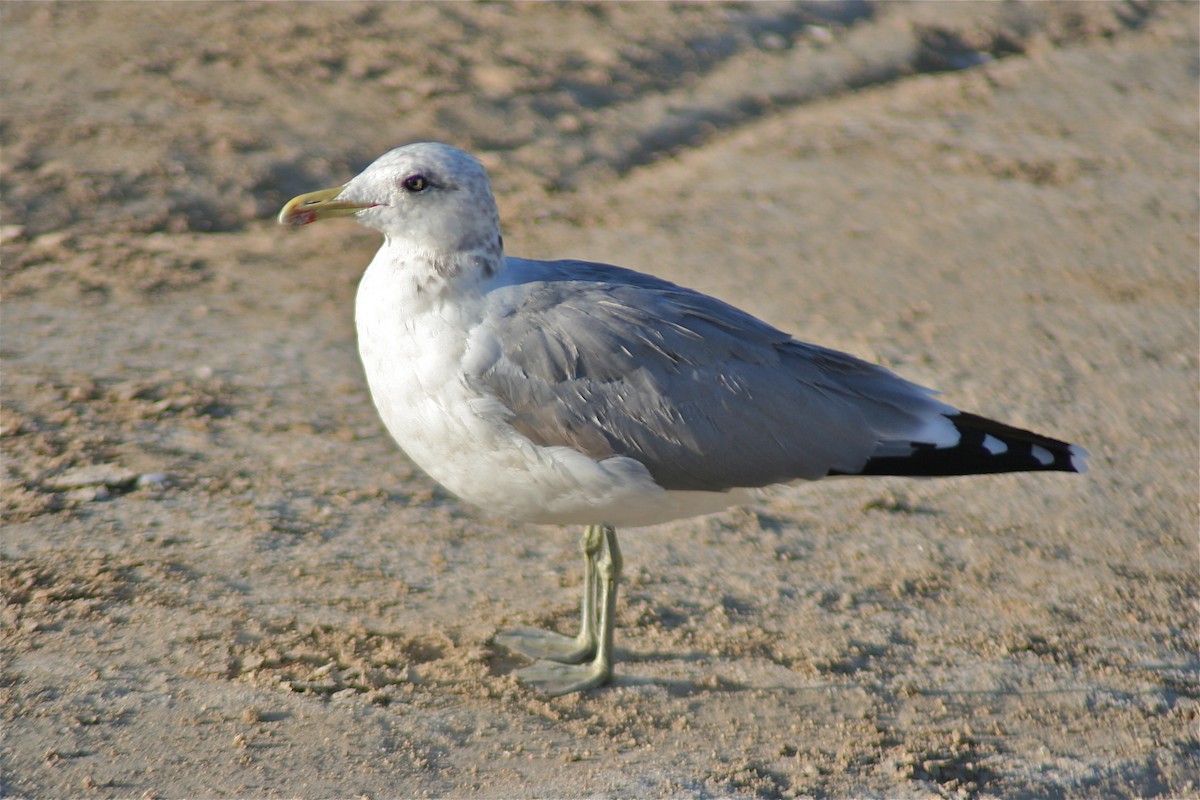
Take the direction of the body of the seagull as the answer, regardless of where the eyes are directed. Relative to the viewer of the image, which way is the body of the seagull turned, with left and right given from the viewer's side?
facing to the left of the viewer
